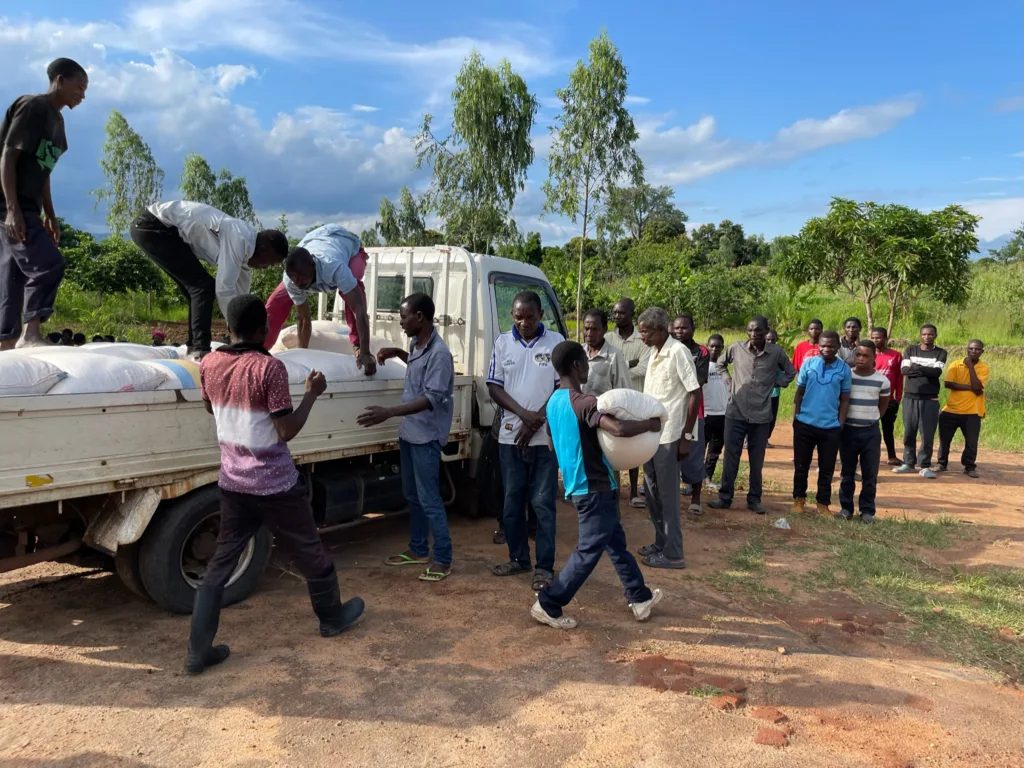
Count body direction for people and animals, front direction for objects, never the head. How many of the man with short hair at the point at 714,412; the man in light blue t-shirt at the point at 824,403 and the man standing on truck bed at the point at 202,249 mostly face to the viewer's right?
1

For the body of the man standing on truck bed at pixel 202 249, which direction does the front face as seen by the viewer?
to the viewer's right

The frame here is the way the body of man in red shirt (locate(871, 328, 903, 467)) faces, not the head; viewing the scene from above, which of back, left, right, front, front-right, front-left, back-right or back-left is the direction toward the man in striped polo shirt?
front-left

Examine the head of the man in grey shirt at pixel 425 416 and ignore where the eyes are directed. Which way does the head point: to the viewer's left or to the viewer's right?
to the viewer's left

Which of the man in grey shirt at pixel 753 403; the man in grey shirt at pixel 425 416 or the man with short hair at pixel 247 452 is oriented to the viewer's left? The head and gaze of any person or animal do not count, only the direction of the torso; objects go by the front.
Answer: the man in grey shirt at pixel 425 416

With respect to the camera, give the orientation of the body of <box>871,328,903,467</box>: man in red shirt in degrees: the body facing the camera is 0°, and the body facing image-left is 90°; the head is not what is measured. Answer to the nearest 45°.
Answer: approximately 45°

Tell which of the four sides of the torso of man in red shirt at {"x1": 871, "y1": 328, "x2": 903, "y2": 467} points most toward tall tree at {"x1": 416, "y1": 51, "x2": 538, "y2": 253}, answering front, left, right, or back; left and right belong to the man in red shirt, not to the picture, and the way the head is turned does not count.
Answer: right

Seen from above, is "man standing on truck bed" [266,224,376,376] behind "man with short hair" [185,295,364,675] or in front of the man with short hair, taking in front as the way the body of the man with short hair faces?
in front

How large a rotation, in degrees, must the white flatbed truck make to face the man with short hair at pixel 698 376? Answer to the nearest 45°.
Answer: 0° — it already faces them

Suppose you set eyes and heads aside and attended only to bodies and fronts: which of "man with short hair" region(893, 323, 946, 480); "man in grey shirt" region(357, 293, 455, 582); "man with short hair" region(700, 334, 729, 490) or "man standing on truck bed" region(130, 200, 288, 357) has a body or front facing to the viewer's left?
the man in grey shirt
